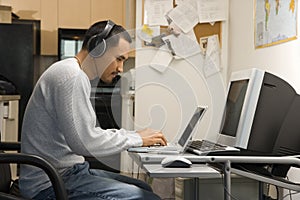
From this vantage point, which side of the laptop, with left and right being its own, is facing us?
left

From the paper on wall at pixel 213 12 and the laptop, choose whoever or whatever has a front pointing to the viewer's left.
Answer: the laptop

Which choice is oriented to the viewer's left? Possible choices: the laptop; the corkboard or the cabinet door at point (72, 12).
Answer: the laptop

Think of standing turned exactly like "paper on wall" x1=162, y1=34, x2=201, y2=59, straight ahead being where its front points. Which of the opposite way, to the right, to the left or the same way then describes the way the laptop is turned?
to the right

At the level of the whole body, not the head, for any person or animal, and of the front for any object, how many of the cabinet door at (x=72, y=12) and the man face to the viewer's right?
1

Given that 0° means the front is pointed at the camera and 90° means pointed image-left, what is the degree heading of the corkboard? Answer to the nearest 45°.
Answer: approximately 0°

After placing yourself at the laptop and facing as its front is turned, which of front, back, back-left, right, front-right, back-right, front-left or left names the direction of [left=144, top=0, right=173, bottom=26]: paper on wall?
right

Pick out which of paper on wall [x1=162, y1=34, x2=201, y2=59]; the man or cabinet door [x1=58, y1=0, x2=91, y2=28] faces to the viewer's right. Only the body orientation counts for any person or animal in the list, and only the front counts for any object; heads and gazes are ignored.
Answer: the man

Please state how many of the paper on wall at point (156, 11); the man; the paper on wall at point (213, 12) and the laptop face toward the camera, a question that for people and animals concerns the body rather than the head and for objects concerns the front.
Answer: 2

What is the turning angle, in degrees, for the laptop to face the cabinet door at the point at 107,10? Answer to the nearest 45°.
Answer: approximately 90° to its right

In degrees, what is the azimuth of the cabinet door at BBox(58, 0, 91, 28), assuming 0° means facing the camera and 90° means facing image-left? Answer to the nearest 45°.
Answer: approximately 0°

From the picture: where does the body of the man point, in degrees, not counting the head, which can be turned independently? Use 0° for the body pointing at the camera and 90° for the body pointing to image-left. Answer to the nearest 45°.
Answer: approximately 270°
